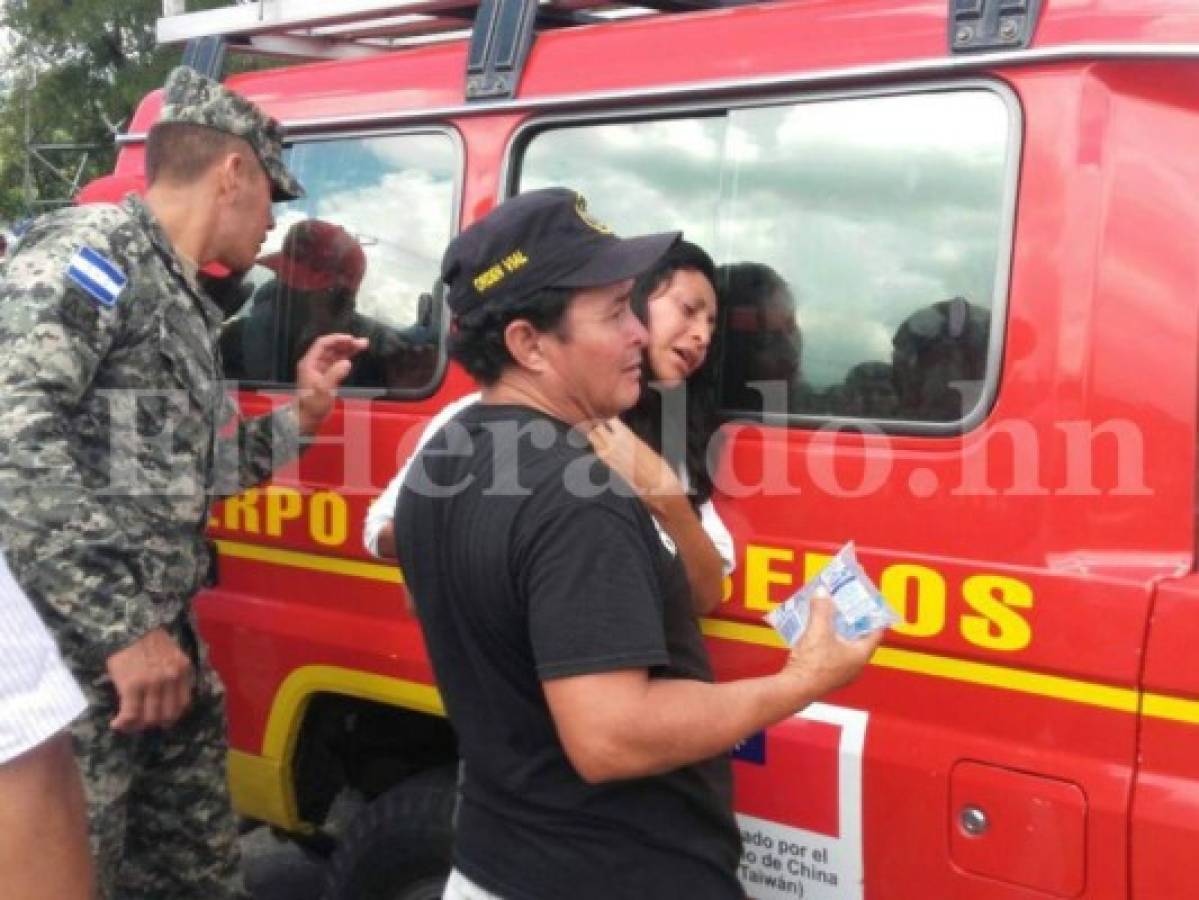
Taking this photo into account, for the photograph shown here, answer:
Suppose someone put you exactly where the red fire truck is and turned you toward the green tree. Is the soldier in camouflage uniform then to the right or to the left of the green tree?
left

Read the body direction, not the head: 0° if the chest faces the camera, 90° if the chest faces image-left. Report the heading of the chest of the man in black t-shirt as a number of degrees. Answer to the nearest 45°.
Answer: approximately 270°

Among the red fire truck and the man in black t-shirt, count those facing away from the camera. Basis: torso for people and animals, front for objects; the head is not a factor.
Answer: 0

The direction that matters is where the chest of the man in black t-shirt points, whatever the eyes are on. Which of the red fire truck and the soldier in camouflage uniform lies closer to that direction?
the red fire truck

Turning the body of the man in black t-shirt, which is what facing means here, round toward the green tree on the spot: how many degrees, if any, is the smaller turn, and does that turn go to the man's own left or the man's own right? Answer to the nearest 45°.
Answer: approximately 135° to the man's own left
